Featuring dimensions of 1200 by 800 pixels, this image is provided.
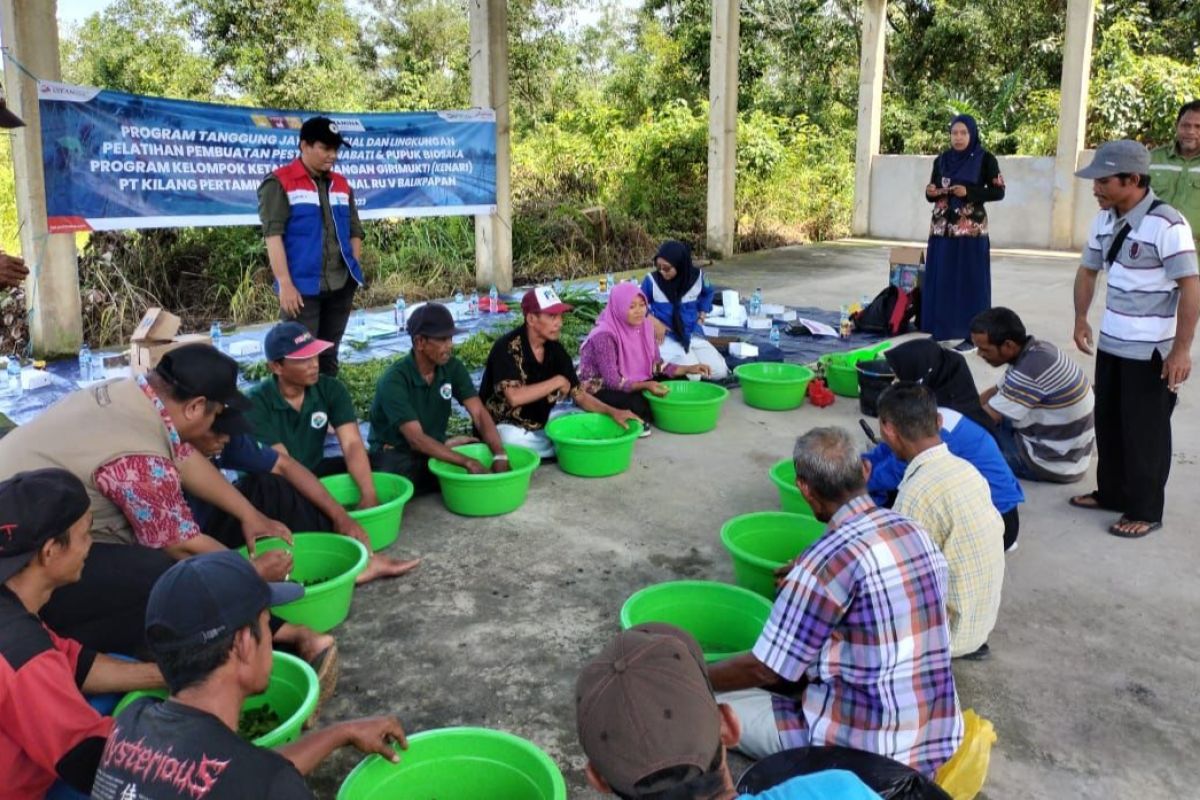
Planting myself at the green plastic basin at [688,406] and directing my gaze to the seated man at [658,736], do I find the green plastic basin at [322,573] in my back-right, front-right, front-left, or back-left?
front-right

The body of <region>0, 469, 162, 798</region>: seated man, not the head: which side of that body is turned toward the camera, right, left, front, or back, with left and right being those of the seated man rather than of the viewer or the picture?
right

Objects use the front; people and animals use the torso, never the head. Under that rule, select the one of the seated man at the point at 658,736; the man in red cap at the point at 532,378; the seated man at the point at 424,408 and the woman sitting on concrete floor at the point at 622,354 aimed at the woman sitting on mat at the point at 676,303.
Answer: the seated man at the point at 658,736

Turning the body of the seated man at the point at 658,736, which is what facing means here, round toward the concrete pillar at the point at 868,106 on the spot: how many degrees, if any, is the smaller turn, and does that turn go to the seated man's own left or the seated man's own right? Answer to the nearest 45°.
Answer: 0° — they already face it

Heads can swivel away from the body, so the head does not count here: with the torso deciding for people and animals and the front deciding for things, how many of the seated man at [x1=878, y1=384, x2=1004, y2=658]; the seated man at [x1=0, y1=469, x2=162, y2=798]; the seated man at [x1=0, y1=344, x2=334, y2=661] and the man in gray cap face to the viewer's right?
2

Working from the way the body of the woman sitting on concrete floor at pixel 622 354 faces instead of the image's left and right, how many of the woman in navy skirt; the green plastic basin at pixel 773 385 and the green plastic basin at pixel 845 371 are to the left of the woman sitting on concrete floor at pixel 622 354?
3

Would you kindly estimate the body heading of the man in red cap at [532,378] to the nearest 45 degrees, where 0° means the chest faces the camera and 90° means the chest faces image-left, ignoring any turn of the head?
approximately 315°

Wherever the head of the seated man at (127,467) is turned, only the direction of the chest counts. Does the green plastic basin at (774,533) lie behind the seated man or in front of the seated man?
in front

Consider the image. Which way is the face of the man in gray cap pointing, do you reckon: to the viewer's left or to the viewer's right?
to the viewer's left

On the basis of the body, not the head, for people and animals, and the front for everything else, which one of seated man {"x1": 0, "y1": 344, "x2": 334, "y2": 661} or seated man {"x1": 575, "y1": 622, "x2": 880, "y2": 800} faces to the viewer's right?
seated man {"x1": 0, "y1": 344, "x2": 334, "y2": 661}

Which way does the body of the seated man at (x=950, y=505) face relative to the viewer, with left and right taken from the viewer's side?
facing away from the viewer and to the left of the viewer

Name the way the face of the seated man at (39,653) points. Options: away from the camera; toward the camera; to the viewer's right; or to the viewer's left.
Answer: to the viewer's right

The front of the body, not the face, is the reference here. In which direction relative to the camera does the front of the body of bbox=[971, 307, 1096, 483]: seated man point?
to the viewer's left

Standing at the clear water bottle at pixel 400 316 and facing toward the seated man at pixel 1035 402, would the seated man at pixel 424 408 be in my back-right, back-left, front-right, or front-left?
front-right

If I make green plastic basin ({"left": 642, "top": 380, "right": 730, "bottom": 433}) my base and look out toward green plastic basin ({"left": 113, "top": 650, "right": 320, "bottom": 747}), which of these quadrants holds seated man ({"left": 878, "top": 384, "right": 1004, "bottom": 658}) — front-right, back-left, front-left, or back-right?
front-left

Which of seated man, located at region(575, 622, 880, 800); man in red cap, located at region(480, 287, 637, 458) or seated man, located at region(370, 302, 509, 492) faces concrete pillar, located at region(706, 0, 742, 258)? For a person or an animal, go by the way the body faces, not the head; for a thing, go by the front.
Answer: seated man, located at region(575, 622, 880, 800)

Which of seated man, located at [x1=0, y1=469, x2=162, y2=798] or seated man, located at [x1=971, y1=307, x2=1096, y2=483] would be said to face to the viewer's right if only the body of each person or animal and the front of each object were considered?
seated man, located at [x1=0, y1=469, x2=162, y2=798]
